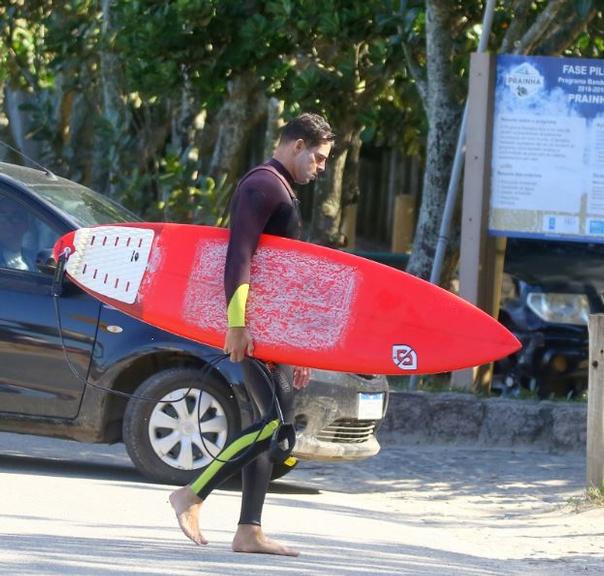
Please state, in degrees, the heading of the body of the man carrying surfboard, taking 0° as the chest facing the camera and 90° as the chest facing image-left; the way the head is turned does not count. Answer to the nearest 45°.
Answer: approximately 270°

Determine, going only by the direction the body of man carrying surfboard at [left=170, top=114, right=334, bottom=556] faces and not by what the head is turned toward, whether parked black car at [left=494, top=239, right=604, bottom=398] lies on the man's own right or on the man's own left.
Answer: on the man's own left

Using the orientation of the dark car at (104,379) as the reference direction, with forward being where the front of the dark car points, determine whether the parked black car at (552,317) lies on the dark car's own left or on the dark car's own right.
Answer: on the dark car's own left

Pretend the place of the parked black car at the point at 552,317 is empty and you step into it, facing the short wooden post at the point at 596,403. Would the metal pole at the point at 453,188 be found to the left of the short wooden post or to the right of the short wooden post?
right

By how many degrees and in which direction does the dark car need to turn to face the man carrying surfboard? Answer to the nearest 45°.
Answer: approximately 45° to its right

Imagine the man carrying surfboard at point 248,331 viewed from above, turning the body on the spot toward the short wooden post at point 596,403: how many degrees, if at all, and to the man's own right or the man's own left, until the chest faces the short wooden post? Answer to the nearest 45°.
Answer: approximately 45° to the man's own left

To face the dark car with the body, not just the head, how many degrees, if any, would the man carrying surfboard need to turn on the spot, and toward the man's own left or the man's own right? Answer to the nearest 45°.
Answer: approximately 90° to the man's own left

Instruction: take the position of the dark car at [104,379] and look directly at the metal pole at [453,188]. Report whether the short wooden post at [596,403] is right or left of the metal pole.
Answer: right

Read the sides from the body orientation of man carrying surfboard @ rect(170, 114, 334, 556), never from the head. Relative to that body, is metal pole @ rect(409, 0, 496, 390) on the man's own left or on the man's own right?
on the man's own left
